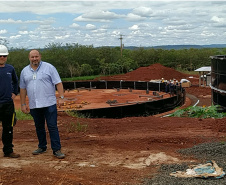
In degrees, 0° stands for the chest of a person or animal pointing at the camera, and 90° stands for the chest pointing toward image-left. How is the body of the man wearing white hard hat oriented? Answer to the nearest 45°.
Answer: approximately 0°

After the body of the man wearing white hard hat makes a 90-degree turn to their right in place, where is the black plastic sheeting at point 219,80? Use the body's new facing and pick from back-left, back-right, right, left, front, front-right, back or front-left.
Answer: back-right
